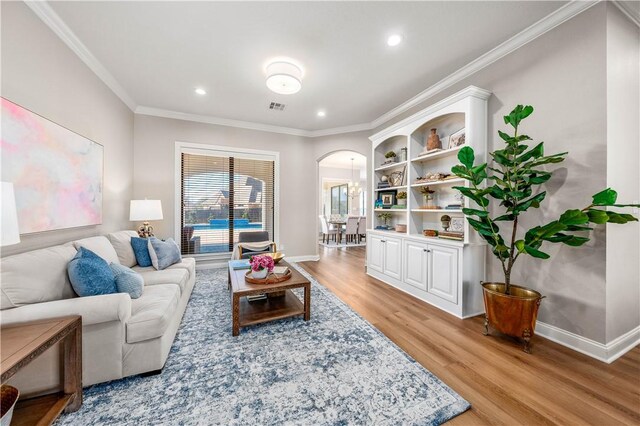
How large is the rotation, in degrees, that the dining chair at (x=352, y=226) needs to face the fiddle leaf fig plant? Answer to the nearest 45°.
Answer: approximately 135° to its left

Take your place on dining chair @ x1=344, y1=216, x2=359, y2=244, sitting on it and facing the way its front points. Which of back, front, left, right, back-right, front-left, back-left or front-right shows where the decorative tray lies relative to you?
back-left

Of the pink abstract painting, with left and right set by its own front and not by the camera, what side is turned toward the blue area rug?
front

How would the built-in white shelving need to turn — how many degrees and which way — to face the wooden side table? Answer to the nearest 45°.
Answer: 0° — it already faces it

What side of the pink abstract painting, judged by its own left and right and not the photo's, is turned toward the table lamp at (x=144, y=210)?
left

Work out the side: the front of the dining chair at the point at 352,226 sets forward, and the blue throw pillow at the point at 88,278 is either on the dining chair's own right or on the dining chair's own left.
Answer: on the dining chair's own left

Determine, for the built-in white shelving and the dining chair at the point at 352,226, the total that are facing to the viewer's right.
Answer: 0

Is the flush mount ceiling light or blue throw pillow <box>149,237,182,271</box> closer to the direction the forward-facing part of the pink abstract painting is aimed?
the flush mount ceiling light

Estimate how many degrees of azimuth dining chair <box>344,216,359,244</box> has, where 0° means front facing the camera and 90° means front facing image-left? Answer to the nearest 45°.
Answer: approximately 135°

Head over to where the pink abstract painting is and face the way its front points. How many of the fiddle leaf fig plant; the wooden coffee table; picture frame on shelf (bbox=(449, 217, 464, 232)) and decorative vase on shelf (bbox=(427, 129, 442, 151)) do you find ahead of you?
4

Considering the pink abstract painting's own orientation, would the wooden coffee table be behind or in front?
in front

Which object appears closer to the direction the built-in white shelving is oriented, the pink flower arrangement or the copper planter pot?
the pink flower arrangement

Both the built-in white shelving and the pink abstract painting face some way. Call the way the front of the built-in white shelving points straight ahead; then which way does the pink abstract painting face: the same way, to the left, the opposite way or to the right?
the opposite way

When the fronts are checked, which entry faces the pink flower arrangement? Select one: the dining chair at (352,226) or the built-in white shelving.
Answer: the built-in white shelving

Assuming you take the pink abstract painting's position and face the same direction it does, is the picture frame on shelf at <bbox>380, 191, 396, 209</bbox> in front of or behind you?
in front

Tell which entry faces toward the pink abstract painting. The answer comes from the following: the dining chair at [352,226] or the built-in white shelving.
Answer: the built-in white shelving

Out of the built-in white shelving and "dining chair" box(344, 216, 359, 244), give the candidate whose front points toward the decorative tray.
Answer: the built-in white shelving

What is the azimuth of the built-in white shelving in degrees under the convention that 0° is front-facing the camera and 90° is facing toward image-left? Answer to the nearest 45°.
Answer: approximately 45°

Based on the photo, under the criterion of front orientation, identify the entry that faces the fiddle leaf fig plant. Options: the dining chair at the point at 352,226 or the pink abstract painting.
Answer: the pink abstract painting

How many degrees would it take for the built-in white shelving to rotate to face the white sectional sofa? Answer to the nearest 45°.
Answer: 0° — it already faces it
